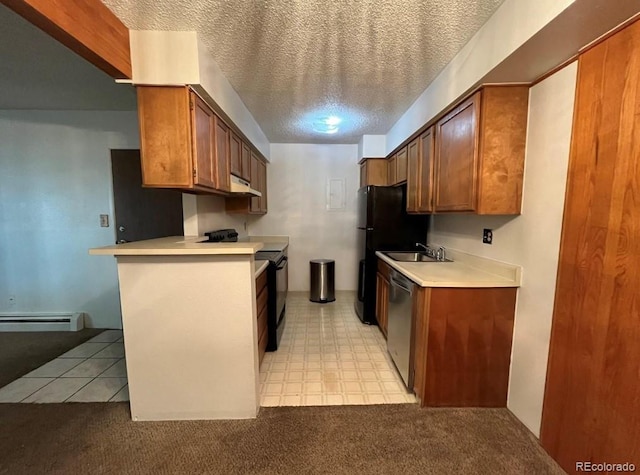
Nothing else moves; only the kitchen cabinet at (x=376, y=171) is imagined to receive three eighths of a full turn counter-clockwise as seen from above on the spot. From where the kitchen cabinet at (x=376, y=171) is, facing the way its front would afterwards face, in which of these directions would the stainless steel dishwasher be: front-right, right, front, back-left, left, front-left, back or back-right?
front-right

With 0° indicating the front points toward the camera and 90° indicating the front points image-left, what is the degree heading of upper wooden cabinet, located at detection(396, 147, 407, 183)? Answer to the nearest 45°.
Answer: approximately 90°

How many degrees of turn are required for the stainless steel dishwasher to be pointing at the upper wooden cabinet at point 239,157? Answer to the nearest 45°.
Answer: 0° — it already faces it

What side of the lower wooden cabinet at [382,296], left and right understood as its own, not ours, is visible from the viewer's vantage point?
left

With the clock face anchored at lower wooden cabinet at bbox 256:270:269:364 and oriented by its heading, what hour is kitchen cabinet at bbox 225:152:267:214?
The kitchen cabinet is roughly at 9 o'clock from the lower wooden cabinet.

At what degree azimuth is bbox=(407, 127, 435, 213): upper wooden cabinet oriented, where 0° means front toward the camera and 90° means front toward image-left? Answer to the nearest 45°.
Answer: approximately 90°

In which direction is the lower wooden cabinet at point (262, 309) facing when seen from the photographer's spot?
facing to the right of the viewer

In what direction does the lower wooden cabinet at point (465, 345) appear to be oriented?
to the viewer's left

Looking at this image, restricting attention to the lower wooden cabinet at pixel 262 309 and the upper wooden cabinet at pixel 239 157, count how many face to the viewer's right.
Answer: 2

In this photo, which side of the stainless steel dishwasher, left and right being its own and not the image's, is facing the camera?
left

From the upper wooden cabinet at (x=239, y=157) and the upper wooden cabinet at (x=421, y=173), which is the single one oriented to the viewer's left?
the upper wooden cabinet at (x=421, y=173)

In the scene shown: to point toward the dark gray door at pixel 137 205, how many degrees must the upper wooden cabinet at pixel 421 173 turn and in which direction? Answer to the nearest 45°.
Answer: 0° — it already faces it
